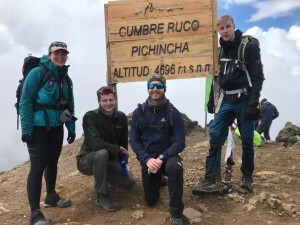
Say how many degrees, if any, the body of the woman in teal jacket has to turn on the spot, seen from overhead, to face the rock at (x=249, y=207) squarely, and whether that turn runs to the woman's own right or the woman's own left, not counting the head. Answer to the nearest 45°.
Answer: approximately 45° to the woman's own left

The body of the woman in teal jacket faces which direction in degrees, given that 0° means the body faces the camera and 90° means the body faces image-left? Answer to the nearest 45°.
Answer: approximately 315°

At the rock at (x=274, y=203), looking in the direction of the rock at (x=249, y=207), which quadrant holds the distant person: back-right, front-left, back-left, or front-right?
back-right

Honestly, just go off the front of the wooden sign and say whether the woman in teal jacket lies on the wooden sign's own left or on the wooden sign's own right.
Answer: on the wooden sign's own right

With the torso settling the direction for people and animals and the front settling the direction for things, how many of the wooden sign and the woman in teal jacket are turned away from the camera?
0

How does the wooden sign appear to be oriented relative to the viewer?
toward the camera

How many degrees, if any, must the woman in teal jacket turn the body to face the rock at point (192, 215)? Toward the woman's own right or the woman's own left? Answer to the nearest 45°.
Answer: approximately 45° to the woman's own left

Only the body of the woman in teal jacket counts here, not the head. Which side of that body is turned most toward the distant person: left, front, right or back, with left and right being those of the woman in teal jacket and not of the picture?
left

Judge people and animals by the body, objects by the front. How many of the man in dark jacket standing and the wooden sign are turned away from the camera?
0

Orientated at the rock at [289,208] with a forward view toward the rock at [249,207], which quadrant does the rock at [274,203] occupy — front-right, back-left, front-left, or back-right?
front-right

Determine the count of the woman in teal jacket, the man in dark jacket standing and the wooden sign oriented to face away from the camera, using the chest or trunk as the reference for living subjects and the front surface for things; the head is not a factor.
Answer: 0

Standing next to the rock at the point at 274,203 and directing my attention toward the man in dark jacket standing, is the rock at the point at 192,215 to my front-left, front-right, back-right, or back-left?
front-left
